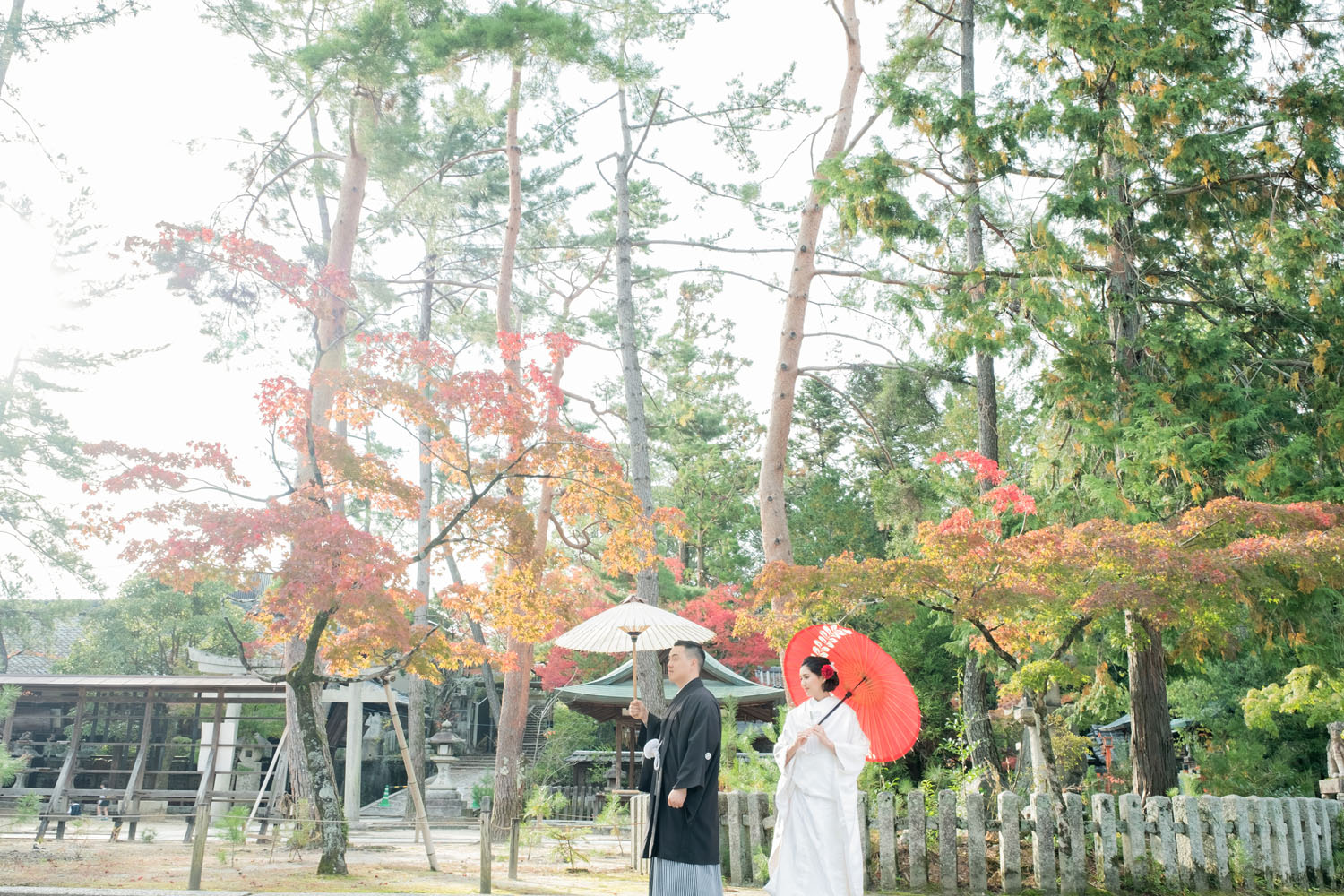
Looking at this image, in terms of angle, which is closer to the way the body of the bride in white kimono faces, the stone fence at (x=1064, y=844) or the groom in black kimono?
the groom in black kimono

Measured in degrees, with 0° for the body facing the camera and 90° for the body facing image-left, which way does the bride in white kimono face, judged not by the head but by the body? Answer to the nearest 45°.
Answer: approximately 45°
